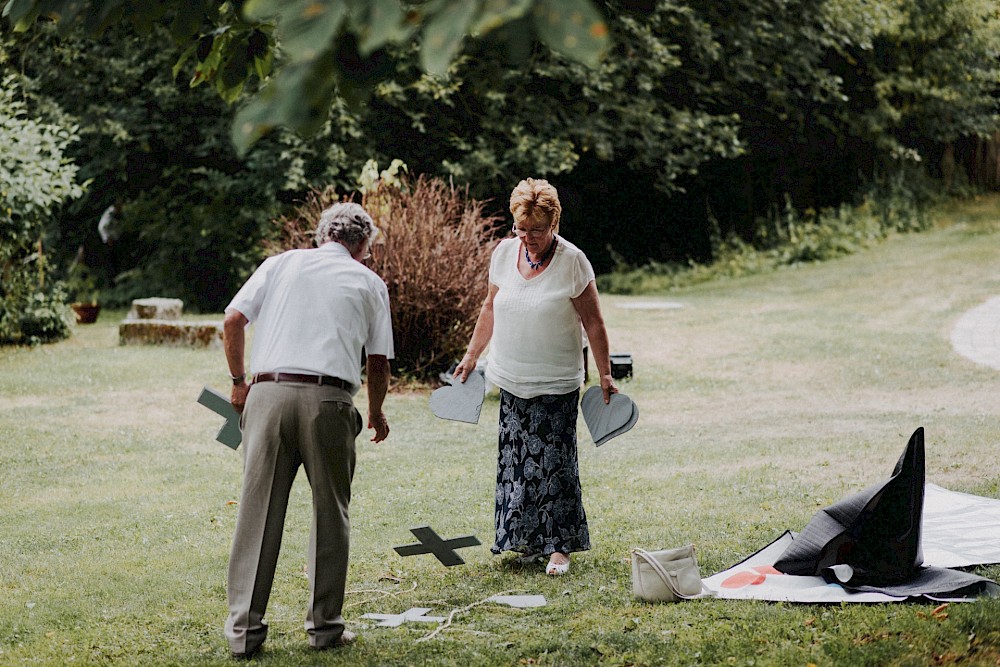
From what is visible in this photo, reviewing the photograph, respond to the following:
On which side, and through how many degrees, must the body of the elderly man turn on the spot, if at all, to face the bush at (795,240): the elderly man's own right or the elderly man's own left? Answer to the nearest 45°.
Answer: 0° — they already face it

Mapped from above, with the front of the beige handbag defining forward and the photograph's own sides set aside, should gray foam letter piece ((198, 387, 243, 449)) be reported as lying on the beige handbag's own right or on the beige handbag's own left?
on the beige handbag's own right

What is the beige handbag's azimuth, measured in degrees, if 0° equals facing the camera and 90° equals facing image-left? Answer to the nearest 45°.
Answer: approximately 0°

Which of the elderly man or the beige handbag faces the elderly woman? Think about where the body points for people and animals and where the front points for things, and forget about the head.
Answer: the elderly man

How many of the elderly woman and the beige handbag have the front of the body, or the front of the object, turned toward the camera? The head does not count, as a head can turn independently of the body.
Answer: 2

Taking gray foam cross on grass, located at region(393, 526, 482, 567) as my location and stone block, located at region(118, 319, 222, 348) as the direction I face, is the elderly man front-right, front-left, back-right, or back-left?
back-left

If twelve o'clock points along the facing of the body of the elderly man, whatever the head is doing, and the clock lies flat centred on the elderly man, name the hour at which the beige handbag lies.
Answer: The beige handbag is roughly at 1 o'clock from the elderly man.

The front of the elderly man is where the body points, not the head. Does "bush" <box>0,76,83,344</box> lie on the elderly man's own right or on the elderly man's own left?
on the elderly man's own left

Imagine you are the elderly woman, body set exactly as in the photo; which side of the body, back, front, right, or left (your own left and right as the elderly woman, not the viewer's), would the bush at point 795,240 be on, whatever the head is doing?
back

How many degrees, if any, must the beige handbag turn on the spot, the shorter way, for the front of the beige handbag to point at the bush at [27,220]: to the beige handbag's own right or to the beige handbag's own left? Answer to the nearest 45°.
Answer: approximately 135° to the beige handbag's own right
